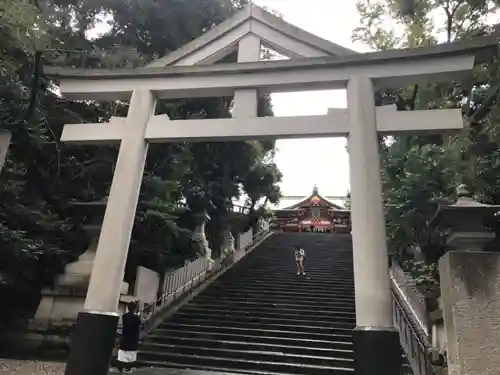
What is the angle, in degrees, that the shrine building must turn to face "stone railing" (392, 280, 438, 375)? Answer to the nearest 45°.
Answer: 0° — it already faces it

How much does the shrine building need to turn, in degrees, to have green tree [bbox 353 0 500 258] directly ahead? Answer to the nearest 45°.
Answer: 0° — it already faces it

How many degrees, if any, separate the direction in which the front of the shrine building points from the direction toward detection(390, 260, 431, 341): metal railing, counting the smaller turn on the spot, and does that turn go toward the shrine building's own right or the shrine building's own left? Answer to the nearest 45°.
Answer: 0° — it already faces it

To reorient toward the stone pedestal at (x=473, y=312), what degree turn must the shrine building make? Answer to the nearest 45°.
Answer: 0° — it already faces it

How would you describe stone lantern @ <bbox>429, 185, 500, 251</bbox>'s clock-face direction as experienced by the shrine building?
The stone lantern is roughly at 12 o'clock from the shrine building.

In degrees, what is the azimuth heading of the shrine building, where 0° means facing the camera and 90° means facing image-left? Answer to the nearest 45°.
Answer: approximately 0°

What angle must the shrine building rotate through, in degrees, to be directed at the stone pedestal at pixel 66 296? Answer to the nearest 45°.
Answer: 0° — it already faces it
